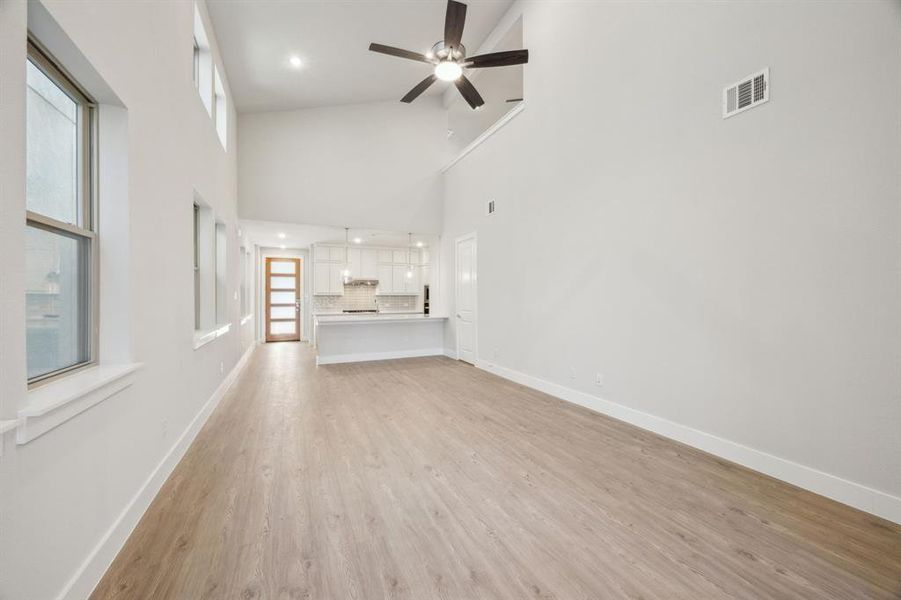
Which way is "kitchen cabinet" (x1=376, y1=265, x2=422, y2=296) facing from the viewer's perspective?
toward the camera

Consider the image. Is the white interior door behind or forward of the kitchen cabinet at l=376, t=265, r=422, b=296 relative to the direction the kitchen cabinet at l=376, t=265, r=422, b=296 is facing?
forward

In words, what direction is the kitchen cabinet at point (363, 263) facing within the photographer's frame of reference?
facing the viewer

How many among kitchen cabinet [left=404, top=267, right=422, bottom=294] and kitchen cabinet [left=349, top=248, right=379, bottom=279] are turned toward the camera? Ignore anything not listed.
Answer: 2

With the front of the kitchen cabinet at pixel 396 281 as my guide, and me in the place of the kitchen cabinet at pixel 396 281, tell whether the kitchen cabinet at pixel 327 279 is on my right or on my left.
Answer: on my right

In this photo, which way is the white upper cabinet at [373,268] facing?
toward the camera

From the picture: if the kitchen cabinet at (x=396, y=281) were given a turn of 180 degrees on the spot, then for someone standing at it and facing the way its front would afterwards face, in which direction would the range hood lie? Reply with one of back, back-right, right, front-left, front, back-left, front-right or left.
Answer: left

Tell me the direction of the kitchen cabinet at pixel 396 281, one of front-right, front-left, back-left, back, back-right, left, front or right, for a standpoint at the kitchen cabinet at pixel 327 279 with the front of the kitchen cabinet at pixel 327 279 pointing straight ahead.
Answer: left
